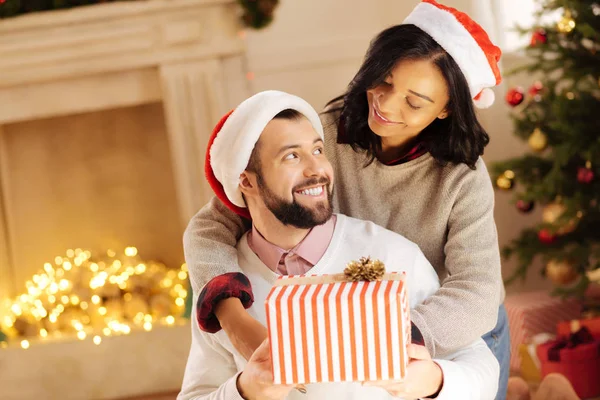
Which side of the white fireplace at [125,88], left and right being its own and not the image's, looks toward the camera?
front

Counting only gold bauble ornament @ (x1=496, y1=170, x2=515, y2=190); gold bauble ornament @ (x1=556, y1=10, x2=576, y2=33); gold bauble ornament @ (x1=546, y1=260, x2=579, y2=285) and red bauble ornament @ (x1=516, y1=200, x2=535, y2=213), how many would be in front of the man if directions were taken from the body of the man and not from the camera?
0

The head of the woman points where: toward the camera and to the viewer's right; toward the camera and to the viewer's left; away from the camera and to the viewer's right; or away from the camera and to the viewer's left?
toward the camera and to the viewer's left

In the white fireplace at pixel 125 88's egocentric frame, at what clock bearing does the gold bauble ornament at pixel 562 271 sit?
The gold bauble ornament is roughly at 10 o'clock from the white fireplace.

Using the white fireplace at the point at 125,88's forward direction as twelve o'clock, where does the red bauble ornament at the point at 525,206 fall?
The red bauble ornament is roughly at 10 o'clock from the white fireplace.

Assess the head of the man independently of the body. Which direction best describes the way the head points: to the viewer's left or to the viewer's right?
to the viewer's right

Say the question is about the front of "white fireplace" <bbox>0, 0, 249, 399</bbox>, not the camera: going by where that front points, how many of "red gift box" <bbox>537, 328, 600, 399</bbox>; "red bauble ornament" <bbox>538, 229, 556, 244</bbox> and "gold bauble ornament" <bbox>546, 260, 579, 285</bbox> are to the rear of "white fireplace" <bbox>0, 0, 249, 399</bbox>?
0

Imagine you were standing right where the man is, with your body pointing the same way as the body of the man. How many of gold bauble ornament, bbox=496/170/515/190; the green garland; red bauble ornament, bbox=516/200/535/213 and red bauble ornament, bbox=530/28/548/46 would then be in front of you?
0

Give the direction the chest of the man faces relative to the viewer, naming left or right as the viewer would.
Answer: facing the viewer

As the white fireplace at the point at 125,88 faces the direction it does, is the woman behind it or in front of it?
in front

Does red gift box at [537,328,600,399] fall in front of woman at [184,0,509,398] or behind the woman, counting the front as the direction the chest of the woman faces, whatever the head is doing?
behind

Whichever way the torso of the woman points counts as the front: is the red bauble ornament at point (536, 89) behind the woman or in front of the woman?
behind

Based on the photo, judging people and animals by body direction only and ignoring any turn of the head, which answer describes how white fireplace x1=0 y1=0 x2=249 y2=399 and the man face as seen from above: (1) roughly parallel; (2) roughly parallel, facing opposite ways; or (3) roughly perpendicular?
roughly parallel
